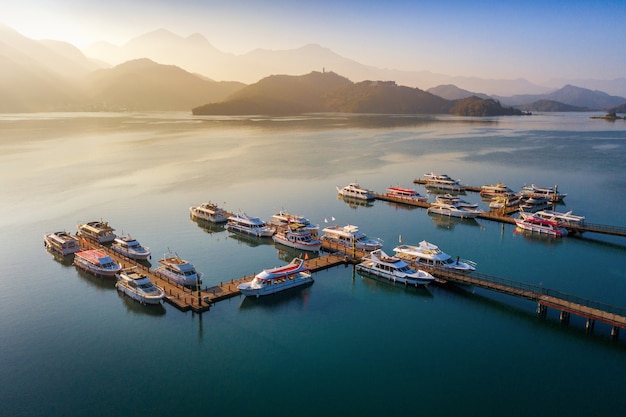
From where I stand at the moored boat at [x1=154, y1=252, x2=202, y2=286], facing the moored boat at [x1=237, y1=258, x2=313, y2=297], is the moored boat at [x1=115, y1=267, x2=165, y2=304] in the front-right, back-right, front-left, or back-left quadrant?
back-right

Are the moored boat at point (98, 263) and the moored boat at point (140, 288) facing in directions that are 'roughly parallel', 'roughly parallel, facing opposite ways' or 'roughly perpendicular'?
roughly parallel

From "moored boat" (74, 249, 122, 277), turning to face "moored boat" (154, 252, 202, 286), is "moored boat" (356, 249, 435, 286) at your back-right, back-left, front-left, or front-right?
front-left

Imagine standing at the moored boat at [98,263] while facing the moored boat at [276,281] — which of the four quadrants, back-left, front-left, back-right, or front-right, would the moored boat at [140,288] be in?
front-right

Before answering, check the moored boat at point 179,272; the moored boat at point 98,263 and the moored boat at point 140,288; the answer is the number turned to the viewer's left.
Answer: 0

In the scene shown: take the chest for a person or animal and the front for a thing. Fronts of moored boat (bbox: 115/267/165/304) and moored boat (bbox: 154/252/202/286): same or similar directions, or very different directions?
same or similar directions
